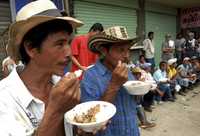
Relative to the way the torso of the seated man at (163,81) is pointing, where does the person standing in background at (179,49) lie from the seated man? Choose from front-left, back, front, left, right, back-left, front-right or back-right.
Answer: back-left

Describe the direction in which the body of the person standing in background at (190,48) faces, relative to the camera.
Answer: toward the camera

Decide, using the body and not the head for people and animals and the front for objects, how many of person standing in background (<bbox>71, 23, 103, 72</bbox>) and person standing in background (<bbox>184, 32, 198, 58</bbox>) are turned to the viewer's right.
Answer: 1

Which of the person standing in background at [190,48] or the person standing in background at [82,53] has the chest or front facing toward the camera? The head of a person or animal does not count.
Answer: the person standing in background at [190,48]

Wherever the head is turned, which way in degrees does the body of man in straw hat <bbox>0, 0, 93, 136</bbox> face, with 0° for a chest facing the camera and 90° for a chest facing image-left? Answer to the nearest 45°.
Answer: approximately 315°

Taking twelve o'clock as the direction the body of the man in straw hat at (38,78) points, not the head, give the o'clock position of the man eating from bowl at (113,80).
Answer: The man eating from bowl is roughly at 9 o'clock from the man in straw hat.

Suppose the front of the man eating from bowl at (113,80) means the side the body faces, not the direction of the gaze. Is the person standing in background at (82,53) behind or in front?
behind

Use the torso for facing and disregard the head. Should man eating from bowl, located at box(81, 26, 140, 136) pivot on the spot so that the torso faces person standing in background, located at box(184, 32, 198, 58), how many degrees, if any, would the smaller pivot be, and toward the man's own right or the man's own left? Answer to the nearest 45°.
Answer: approximately 135° to the man's own left

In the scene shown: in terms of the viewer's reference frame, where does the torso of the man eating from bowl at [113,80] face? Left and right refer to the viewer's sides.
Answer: facing the viewer and to the right of the viewer

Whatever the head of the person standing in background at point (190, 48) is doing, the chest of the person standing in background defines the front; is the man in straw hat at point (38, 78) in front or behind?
in front

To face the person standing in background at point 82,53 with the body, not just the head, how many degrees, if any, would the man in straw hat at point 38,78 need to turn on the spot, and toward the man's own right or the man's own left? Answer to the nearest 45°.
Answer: approximately 135° to the man's own left

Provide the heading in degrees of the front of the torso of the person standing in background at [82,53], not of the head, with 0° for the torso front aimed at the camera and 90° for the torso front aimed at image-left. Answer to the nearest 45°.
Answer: approximately 270°

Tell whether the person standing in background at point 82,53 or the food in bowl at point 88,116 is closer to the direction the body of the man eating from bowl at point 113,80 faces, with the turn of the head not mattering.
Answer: the food in bowl

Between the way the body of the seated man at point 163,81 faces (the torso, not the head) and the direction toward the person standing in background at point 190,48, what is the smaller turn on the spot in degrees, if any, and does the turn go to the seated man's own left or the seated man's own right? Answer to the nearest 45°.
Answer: approximately 135° to the seated man's own left
